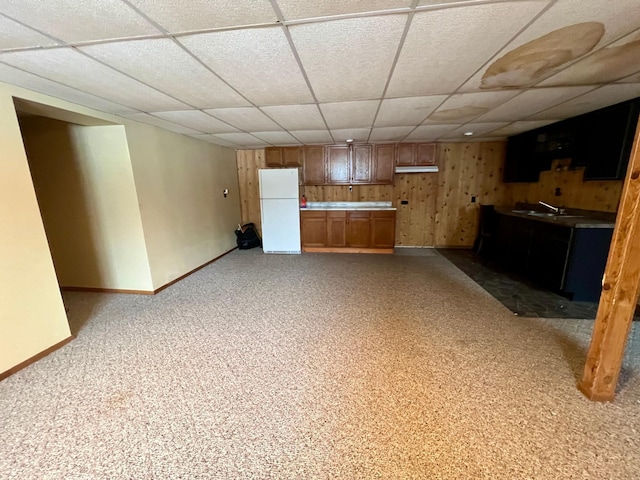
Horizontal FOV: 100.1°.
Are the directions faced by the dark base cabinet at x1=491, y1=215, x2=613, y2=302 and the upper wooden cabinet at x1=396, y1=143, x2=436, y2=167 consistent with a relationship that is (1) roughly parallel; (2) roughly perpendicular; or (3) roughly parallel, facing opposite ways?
roughly perpendicular

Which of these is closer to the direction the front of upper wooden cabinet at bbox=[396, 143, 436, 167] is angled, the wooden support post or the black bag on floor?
the wooden support post

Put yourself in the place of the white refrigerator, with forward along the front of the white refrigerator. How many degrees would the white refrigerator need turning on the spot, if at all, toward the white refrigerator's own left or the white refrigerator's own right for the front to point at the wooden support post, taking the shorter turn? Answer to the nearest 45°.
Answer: approximately 45° to the white refrigerator's own left

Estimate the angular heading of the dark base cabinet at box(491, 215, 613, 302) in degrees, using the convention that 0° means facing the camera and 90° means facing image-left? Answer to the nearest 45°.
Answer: approximately 45°

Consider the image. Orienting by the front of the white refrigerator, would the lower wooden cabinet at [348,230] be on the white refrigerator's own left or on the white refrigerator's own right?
on the white refrigerator's own left

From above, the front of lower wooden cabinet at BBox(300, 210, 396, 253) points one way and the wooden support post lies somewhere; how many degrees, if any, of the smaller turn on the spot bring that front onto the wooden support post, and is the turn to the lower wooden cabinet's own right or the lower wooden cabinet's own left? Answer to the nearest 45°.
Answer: approximately 45° to the lower wooden cabinet's own left

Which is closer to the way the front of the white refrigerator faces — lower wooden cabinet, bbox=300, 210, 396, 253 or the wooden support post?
the wooden support post

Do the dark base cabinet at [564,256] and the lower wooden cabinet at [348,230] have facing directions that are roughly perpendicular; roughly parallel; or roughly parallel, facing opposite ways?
roughly perpendicular

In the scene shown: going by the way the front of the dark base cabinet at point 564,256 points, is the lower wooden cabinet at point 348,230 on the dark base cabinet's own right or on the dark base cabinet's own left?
on the dark base cabinet's own right

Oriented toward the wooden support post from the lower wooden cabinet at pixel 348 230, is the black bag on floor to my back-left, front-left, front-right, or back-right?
back-right

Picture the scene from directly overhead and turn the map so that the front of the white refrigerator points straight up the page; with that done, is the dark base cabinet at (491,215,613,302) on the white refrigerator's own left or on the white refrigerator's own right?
on the white refrigerator's own left

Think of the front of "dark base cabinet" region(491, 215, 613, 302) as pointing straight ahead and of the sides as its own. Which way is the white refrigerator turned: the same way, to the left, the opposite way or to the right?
to the left

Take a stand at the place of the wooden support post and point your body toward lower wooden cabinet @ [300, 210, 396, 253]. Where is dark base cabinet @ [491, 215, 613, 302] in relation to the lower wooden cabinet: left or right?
right
